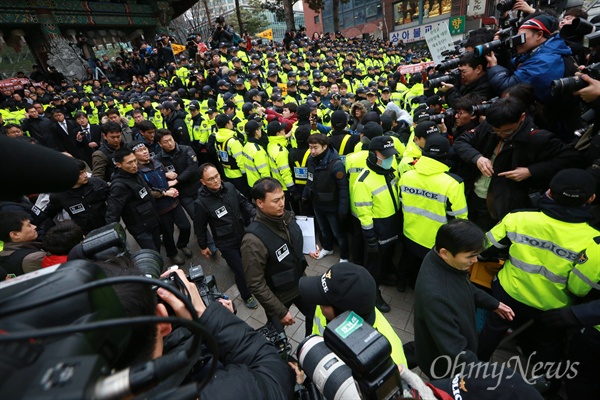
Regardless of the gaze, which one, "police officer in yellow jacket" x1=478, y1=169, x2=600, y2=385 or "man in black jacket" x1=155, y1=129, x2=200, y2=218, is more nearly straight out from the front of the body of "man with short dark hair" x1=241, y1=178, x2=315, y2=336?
the police officer in yellow jacket

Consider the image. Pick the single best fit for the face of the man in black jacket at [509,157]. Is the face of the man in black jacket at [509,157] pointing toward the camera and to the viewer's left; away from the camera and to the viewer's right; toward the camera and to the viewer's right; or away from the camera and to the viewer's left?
toward the camera and to the viewer's left

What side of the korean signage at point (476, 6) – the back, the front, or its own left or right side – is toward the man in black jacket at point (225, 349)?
front

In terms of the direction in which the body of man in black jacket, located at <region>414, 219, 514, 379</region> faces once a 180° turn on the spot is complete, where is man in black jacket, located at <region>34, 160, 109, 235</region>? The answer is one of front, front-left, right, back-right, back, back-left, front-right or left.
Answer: front

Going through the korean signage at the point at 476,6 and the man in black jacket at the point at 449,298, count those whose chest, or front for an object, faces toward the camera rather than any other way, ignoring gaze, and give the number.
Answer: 1

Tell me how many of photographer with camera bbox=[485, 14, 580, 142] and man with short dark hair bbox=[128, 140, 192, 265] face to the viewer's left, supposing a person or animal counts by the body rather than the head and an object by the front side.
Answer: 1

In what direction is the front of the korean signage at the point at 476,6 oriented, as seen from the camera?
facing the viewer

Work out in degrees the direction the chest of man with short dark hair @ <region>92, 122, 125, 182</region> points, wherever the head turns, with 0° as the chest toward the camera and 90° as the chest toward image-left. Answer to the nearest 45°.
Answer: approximately 315°

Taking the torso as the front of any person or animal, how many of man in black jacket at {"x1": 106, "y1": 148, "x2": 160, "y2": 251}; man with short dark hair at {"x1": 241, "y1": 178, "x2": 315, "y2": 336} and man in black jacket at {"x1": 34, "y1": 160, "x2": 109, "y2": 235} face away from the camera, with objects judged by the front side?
0

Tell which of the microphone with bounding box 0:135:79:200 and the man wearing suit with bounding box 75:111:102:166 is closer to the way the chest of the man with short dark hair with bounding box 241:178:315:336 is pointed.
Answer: the microphone

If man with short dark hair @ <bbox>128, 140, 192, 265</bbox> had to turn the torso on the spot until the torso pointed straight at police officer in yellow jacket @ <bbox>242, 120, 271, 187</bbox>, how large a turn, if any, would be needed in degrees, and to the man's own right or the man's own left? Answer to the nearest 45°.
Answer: approximately 45° to the man's own left

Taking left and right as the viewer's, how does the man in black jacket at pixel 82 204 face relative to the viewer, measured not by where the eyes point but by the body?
facing the viewer and to the right of the viewer

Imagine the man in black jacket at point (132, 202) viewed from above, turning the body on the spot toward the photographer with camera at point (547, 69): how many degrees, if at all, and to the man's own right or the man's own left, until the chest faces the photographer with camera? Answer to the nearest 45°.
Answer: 0° — they already face them

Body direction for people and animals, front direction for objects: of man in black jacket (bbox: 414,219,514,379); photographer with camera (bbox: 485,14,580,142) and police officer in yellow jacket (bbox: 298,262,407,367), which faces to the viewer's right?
the man in black jacket

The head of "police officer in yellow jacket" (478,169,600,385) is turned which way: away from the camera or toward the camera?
away from the camera

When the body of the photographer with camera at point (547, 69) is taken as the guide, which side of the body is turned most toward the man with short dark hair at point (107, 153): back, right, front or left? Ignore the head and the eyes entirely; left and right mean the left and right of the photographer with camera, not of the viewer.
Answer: front

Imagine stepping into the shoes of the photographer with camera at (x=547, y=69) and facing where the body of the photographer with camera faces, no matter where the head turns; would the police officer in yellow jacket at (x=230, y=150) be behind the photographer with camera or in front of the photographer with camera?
in front
